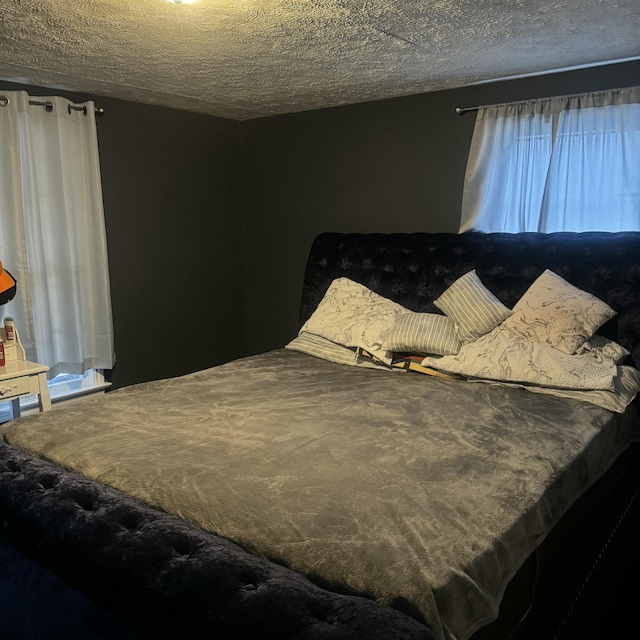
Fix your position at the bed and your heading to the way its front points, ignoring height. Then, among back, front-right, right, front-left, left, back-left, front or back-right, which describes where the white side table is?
right

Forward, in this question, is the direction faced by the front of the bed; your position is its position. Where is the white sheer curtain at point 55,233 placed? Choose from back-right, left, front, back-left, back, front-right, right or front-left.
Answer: right

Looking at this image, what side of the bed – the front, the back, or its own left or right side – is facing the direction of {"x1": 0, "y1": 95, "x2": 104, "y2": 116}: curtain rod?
right

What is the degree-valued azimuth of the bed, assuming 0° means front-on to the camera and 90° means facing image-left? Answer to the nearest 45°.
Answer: approximately 45°
